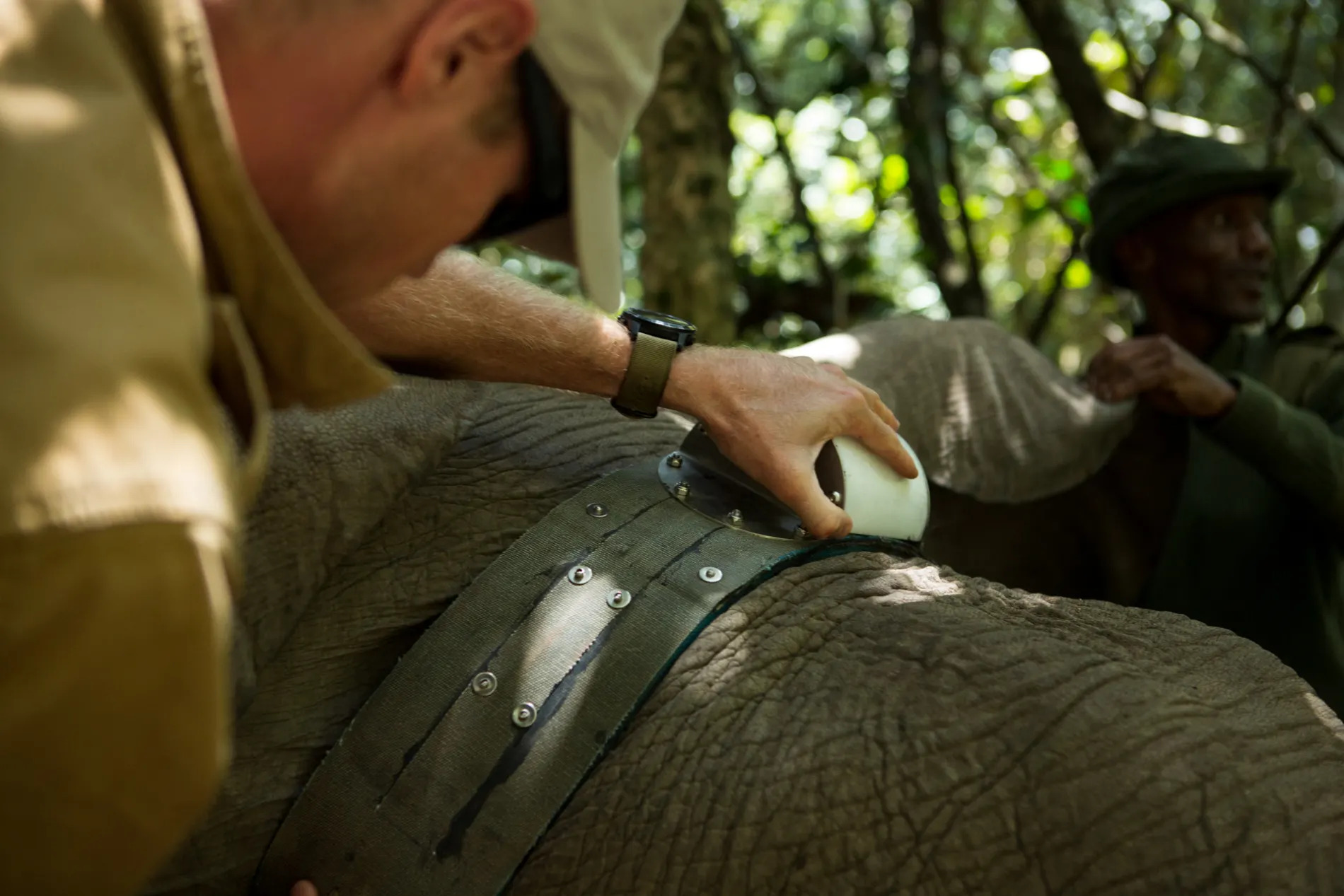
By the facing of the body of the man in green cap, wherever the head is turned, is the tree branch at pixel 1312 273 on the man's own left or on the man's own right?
on the man's own left

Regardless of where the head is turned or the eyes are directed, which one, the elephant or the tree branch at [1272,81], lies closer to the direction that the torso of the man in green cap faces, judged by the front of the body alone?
the elephant

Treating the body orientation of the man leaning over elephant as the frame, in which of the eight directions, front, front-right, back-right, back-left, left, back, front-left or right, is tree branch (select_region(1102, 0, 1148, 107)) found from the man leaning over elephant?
front-left

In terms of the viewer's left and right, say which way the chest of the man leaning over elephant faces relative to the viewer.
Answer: facing to the right of the viewer

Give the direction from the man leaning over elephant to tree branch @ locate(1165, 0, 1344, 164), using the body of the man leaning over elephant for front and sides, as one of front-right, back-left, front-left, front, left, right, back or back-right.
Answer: front-left

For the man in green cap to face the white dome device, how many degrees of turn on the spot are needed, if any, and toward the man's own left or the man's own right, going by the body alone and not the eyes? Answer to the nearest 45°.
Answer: approximately 45° to the man's own right

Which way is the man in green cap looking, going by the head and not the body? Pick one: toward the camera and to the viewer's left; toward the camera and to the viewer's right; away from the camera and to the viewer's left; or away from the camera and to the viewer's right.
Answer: toward the camera and to the viewer's right

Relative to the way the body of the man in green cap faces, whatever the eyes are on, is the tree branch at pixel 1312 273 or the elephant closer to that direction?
the elephant

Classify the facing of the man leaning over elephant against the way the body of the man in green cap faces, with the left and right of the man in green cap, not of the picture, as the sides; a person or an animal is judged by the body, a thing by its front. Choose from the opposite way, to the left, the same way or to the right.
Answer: to the left
